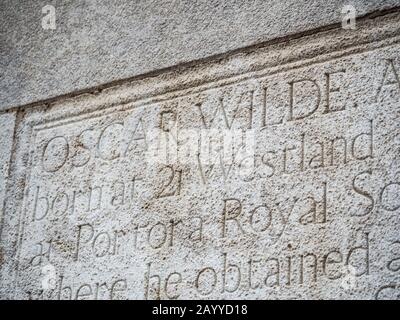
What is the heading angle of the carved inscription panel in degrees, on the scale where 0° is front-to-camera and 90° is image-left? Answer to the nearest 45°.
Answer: approximately 45°
